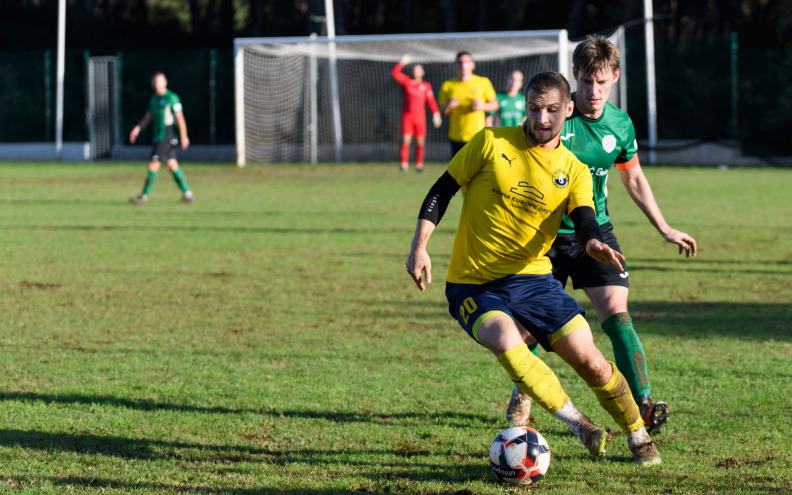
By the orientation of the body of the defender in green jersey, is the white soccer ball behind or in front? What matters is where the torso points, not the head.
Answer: in front

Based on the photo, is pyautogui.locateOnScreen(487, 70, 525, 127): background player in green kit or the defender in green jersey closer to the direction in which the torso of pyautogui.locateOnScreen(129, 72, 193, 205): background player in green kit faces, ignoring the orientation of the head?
the defender in green jersey

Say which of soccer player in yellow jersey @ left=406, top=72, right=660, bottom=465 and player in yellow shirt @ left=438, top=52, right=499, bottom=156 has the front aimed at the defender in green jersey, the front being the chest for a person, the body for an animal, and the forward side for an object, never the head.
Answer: the player in yellow shirt

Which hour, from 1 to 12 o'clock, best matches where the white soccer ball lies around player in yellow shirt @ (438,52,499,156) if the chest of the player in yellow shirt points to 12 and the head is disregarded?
The white soccer ball is roughly at 12 o'clock from the player in yellow shirt.

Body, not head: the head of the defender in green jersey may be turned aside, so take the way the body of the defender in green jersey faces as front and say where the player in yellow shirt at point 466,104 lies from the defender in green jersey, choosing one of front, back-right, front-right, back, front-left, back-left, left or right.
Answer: back

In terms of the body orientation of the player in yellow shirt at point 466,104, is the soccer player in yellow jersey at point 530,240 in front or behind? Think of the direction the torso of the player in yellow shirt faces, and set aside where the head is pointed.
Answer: in front

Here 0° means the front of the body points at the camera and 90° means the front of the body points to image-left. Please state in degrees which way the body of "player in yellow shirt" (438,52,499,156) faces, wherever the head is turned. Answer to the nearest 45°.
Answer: approximately 0°
